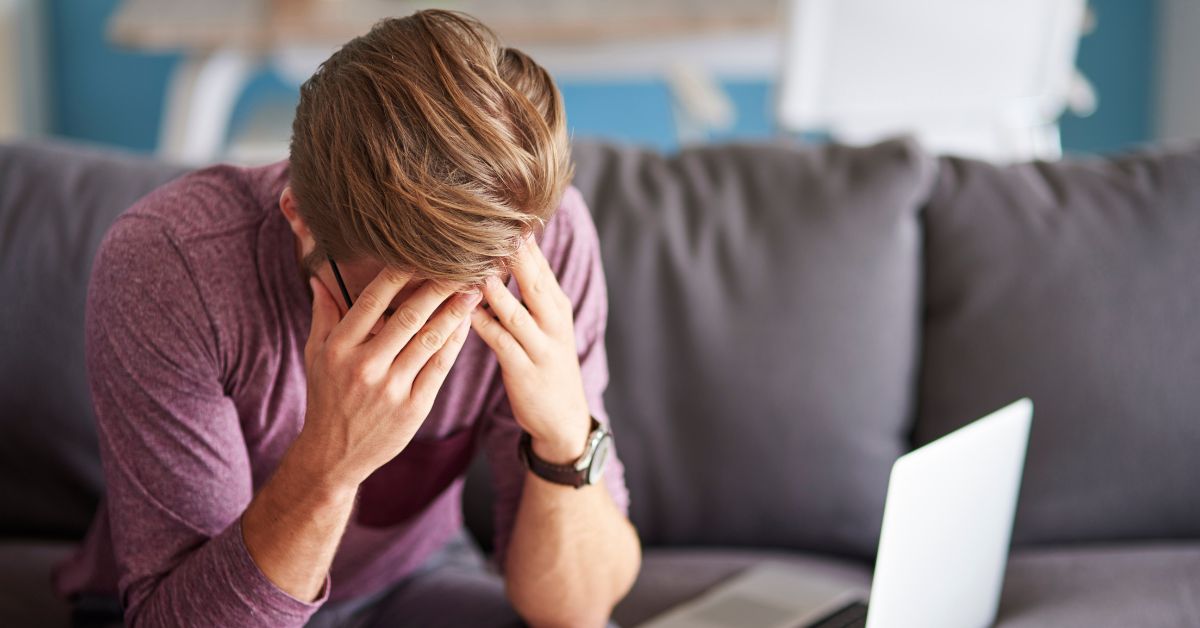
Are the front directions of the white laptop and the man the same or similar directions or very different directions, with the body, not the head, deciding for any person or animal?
very different directions

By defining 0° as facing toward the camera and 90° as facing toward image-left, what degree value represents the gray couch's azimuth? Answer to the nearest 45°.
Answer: approximately 0°

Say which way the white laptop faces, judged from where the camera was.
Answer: facing away from the viewer and to the left of the viewer

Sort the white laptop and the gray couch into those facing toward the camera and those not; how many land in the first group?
1

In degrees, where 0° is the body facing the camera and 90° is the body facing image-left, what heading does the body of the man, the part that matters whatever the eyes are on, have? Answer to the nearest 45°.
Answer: approximately 315°
